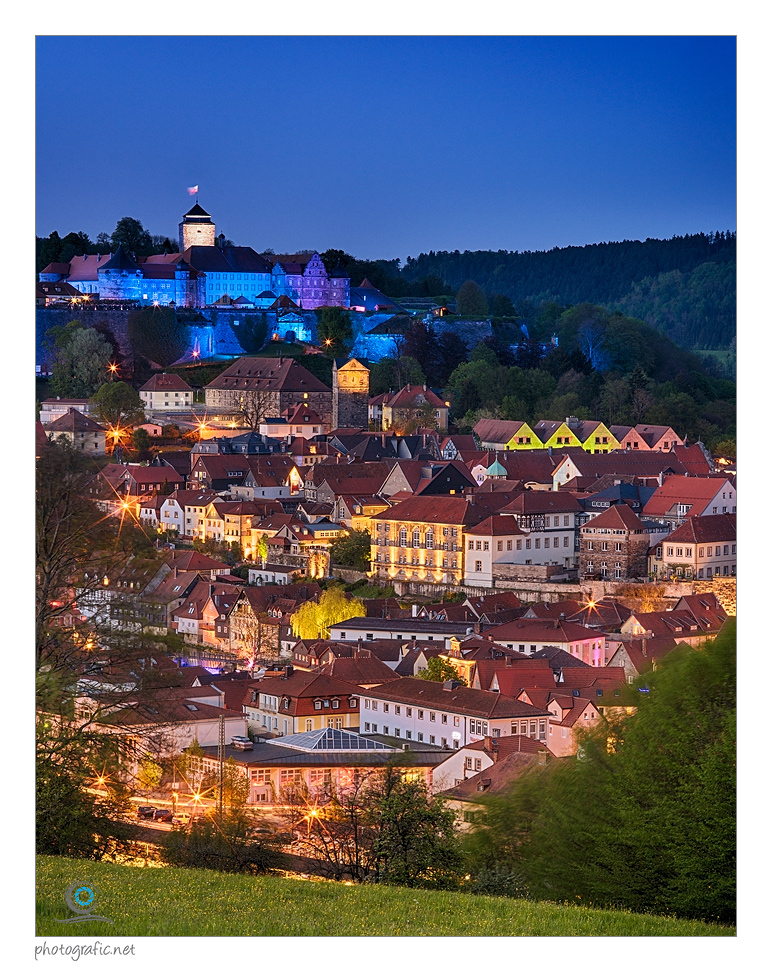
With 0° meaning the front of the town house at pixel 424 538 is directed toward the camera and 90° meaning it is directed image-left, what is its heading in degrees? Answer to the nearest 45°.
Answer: approximately 0°

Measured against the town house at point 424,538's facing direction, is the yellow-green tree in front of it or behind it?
in front

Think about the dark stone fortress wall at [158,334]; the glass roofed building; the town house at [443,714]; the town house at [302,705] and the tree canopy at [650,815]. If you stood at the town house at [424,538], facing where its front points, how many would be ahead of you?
4

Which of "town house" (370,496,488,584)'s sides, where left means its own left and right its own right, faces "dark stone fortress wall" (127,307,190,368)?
back

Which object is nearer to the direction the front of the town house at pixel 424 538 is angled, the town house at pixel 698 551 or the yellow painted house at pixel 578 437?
the town house

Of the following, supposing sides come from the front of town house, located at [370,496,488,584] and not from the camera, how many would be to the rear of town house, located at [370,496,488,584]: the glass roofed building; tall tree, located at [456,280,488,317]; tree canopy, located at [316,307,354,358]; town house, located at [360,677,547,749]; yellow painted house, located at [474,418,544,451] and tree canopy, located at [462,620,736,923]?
3

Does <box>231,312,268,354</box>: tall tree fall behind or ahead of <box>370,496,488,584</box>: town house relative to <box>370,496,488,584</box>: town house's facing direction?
behind

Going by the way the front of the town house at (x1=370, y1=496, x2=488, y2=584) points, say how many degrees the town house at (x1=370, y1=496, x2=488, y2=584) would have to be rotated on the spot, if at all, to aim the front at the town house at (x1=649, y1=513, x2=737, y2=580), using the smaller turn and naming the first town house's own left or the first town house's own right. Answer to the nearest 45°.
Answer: approximately 45° to the first town house's own left

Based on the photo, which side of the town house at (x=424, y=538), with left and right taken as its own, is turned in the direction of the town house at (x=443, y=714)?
front

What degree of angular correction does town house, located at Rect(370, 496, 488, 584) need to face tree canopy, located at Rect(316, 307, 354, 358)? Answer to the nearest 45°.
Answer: approximately 180°

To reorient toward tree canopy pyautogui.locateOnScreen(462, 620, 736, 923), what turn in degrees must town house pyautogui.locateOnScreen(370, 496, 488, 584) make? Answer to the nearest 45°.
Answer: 0° — it already faces it

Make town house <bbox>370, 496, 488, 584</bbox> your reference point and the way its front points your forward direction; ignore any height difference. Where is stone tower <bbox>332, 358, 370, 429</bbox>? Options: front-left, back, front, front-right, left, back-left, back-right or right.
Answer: back

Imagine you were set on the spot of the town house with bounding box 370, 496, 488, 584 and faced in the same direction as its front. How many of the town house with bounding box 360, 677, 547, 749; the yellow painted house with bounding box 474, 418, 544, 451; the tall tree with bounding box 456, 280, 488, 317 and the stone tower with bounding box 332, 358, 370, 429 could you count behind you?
3

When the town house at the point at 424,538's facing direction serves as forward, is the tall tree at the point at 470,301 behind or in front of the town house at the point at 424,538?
behind

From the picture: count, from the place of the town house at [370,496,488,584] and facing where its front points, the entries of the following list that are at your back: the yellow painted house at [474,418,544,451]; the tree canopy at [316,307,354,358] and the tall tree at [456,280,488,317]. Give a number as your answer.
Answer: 3

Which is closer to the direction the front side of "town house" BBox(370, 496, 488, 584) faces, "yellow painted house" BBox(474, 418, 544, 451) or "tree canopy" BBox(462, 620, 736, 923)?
the tree canopy
